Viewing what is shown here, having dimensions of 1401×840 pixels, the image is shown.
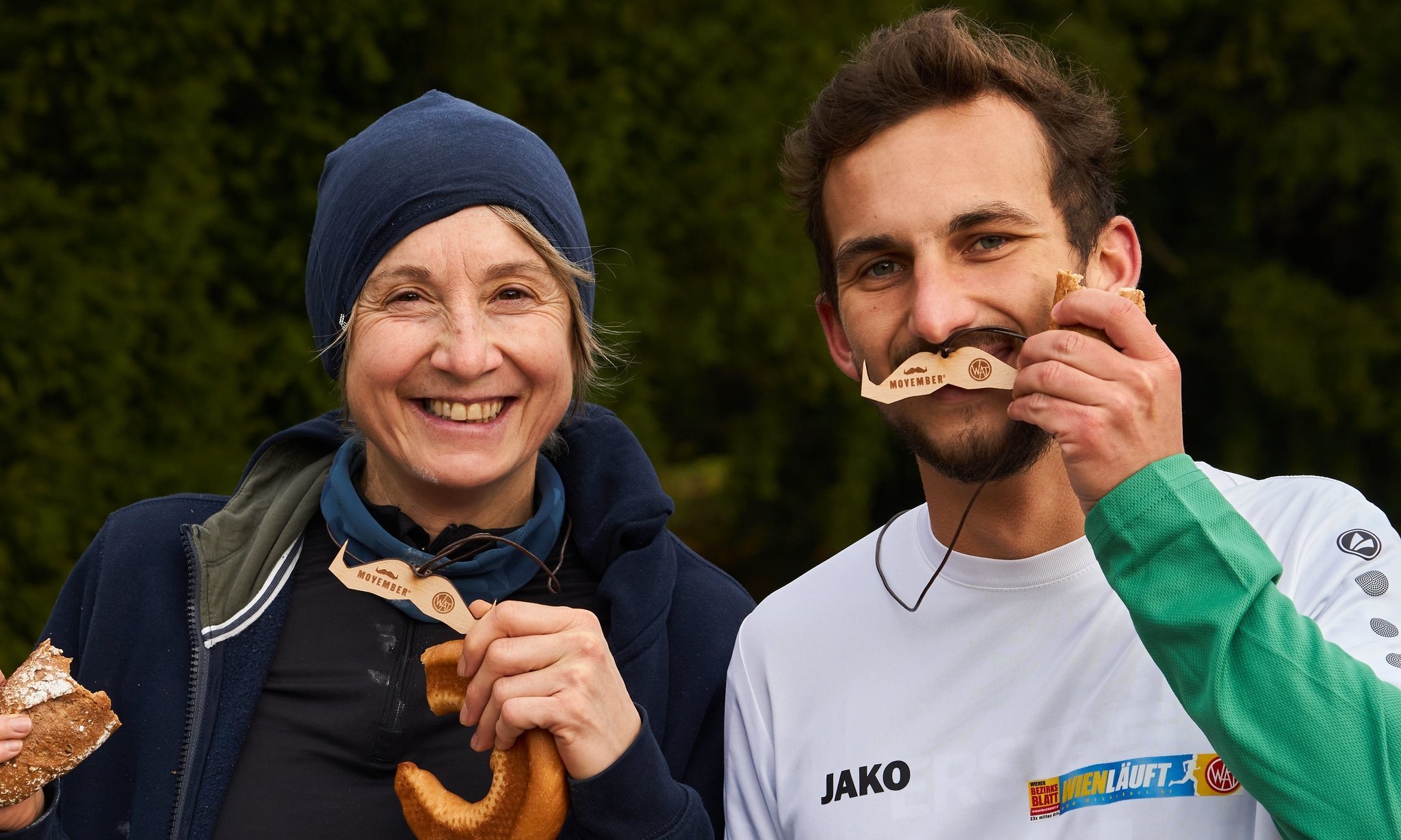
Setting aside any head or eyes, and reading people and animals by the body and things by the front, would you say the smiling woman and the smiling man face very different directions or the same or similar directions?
same or similar directions

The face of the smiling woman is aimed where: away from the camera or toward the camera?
toward the camera

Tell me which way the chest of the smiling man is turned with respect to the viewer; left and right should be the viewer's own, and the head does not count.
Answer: facing the viewer

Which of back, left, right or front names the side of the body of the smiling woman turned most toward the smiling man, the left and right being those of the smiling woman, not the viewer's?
left

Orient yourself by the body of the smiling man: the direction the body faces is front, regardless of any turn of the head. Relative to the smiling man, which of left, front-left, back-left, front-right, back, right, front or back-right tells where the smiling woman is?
right

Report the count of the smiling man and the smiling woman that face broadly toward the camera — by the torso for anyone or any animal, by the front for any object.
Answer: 2
